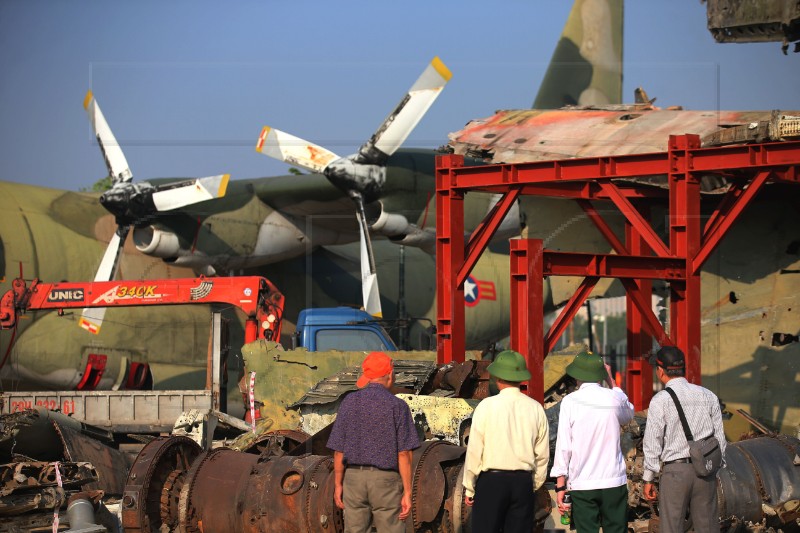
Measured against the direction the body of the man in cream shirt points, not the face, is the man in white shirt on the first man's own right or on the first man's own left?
on the first man's own right

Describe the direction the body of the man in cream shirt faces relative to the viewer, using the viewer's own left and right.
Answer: facing away from the viewer

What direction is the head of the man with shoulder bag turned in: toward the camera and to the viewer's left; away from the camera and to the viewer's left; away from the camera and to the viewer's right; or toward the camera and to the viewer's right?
away from the camera and to the viewer's left

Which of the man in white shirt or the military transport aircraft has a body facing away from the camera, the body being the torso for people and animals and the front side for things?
the man in white shirt

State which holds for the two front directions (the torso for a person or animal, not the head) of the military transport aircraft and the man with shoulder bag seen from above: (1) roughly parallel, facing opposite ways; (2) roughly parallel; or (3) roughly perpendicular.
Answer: roughly perpendicular

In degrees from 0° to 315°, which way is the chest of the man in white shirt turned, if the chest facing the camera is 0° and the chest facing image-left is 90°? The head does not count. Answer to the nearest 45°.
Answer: approximately 180°

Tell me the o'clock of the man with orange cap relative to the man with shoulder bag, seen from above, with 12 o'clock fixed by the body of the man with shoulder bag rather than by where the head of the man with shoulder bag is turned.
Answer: The man with orange cap is roughly at 10 o'clock from the man with shoulder bag.

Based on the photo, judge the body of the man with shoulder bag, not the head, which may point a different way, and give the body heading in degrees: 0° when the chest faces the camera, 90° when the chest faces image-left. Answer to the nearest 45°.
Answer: approximately 135°

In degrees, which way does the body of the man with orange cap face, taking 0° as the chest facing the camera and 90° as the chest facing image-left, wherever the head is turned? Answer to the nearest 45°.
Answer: approximately 180°

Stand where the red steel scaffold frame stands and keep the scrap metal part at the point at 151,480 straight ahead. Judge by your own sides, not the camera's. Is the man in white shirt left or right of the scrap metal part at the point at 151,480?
left

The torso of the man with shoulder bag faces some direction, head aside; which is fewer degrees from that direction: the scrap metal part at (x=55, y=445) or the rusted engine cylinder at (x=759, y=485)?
the rusted engine cylinder

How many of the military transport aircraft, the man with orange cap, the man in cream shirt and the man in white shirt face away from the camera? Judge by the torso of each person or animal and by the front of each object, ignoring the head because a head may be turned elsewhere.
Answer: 3

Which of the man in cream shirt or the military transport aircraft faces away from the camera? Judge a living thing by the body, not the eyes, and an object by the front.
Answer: the man in cream shirt

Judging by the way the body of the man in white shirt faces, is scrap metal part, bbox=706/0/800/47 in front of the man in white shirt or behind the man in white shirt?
in front

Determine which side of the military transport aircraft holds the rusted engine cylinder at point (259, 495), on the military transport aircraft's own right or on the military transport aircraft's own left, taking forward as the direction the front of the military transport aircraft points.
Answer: on the military transport aircraft's own left
